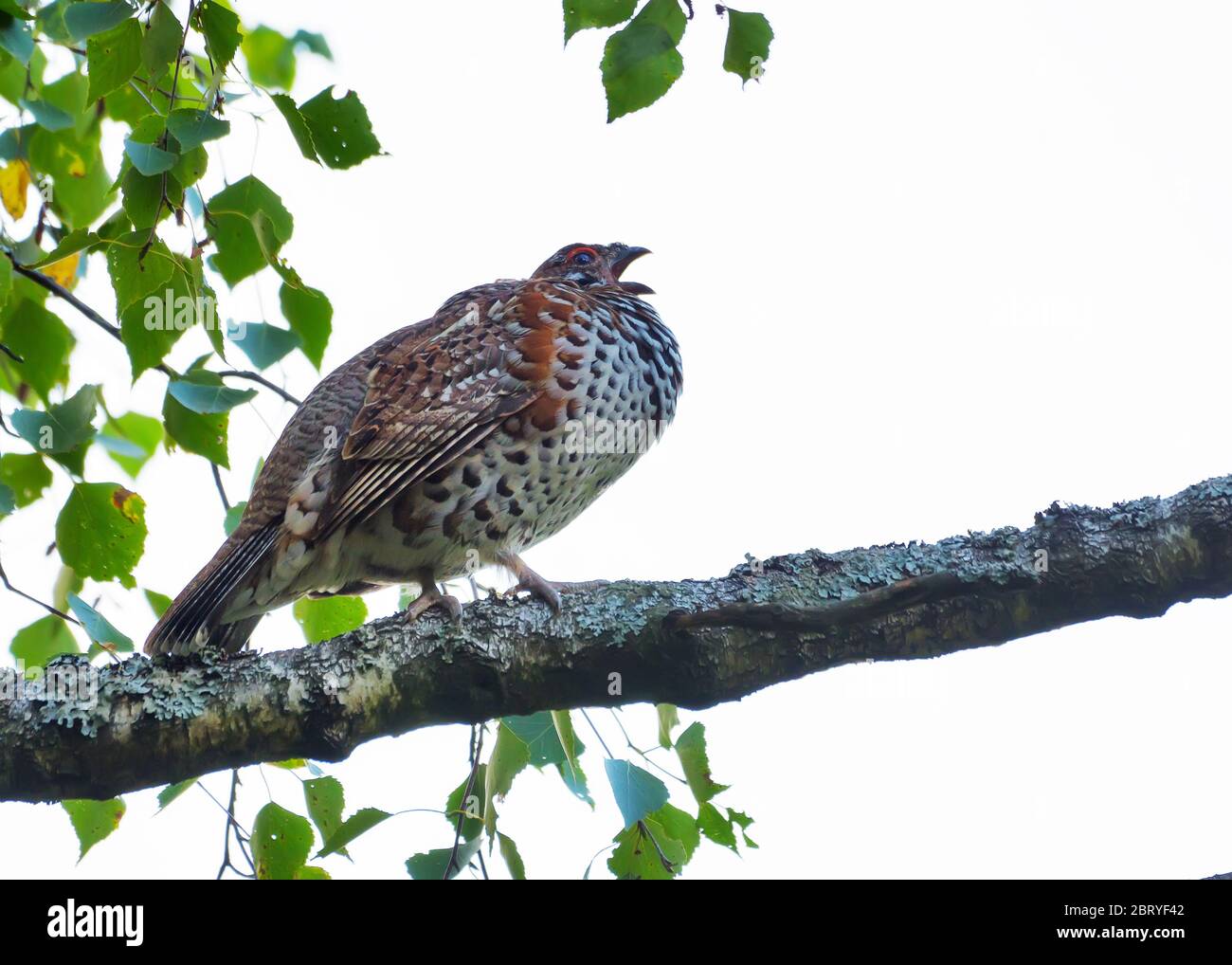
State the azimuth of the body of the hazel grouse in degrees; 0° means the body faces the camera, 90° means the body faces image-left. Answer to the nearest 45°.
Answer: approximately 270°

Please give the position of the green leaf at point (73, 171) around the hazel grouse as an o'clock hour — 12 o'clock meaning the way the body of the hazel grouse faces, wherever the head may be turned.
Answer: The green leaf is roughly at 6 o'clock from the hazel grouse.

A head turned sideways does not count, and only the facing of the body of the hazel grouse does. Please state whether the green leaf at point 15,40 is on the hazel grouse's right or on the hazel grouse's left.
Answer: on the hazel grouse's right

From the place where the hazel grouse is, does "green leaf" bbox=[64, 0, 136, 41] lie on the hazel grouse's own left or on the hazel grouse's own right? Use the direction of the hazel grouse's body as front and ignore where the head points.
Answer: on the hazel grouse's own right
